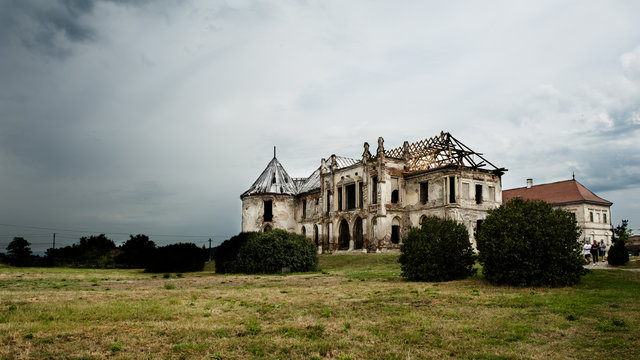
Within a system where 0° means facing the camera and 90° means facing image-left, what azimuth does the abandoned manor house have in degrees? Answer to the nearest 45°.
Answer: approximately 45°

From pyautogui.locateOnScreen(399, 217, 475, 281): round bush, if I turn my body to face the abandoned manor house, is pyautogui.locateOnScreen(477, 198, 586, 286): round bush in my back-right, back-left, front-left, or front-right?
back-right

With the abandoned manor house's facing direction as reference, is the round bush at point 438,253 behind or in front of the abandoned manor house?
in front

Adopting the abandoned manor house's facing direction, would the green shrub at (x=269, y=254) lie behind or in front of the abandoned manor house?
in front

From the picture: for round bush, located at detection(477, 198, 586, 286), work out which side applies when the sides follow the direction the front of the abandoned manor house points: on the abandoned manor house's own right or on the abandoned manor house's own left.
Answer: on the abandoned manor house's own left

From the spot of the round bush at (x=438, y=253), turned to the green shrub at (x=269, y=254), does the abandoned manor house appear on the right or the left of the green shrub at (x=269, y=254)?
right
